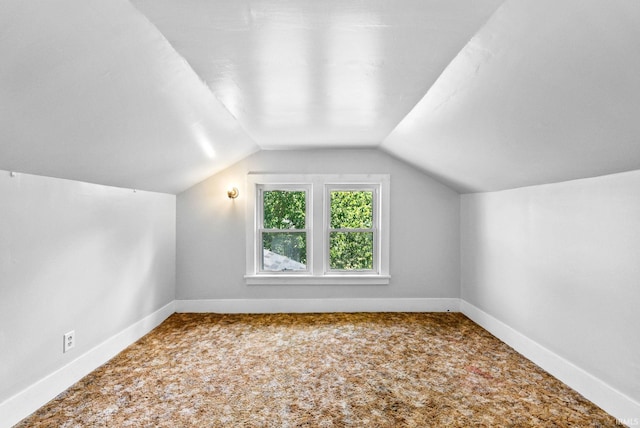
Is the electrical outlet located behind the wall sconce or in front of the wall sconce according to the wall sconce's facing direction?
in front

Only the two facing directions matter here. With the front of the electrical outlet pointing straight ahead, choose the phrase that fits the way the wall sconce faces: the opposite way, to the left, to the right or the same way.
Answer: to the right

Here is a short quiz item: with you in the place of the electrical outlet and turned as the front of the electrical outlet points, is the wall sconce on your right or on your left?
on your left

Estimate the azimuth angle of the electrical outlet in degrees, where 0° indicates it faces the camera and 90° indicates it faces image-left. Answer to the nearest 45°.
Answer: approximately 315°

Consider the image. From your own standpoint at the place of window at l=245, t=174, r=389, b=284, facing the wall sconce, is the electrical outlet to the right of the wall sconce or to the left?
left

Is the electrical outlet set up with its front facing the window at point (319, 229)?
no

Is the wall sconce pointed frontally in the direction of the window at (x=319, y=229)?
no

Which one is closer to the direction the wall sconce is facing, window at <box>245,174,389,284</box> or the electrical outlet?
the electrical outlet

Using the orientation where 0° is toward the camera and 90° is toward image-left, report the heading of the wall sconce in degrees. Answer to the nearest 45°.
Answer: approximately 0°

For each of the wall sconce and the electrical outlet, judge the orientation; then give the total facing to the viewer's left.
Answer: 0
